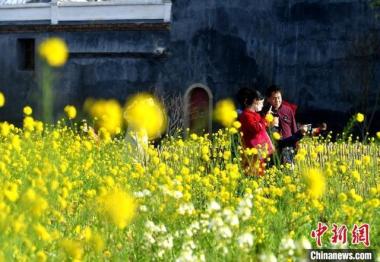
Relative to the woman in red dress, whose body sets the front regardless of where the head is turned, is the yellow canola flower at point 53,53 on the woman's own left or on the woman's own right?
on the woman's own right

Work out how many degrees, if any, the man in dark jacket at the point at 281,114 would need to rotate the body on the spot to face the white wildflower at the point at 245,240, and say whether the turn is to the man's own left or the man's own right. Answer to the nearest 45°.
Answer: approximately 45° to the man's own left
